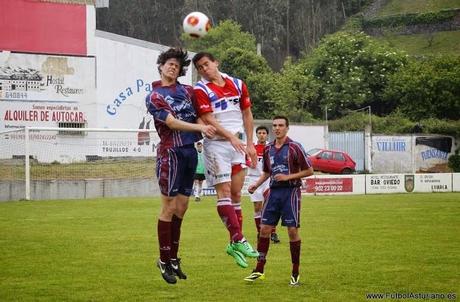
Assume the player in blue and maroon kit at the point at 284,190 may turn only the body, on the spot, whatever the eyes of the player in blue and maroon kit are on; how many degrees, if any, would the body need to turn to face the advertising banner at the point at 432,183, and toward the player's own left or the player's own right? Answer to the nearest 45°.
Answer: approximately 135° to the player's own right

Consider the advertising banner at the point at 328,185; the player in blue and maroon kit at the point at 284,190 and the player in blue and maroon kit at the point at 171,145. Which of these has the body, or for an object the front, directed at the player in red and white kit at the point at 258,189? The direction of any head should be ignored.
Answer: the advertising banner

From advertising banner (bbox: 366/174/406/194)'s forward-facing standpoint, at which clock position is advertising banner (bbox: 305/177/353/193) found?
advertising banner (bbox: 305/177/353/193) is roughly at 2 o'clock from advertising banner (bbox: 366/174/406/194).

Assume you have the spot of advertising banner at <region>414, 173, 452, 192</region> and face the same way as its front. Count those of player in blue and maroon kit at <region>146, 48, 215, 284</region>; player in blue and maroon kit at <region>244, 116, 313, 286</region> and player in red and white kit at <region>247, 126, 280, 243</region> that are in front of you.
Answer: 3

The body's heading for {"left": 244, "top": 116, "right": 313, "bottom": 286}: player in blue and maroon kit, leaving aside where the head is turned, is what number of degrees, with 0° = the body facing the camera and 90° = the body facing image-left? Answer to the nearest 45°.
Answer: approximately 45°

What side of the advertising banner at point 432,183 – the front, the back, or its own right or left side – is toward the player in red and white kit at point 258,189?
front

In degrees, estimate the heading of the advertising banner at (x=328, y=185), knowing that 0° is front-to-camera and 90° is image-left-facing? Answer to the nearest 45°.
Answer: approximately 0°

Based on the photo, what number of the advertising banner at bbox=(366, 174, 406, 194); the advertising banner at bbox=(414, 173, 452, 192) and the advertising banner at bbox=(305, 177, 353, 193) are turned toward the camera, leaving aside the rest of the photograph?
3

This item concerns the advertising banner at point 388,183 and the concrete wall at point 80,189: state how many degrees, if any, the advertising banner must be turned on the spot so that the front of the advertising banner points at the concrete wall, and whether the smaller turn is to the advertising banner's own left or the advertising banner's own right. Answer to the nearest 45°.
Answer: approximately 45° to the advertising banner's own right

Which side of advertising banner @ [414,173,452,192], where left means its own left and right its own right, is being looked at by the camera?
front

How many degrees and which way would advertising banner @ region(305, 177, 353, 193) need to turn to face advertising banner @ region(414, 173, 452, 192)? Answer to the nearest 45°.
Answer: approximately 135° to its left
